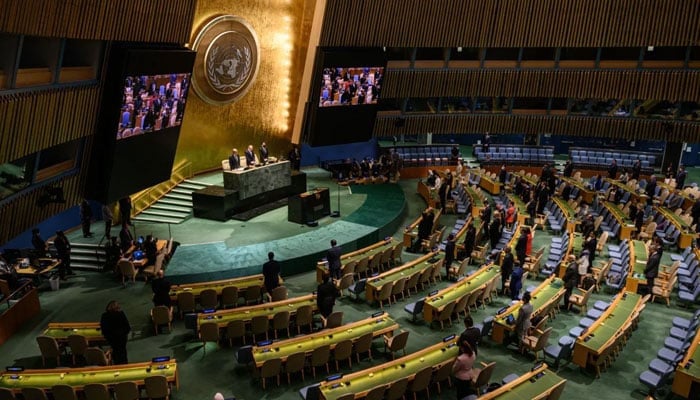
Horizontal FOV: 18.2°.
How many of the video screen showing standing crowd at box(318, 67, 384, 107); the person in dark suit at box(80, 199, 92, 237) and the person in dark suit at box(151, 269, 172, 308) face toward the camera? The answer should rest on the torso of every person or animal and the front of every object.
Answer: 1

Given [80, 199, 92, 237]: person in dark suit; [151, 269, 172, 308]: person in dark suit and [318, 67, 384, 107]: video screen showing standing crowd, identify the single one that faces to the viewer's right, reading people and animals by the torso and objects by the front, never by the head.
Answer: [80, 199, 92, 237]: person in dark suit

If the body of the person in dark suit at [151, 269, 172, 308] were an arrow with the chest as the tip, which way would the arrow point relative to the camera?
away from the camera

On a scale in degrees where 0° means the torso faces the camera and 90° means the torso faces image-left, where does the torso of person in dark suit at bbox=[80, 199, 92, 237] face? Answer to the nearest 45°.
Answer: approximately 270°

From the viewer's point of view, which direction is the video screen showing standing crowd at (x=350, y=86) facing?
toward the camera

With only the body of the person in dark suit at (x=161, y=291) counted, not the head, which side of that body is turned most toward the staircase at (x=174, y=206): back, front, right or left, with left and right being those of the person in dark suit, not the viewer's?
front

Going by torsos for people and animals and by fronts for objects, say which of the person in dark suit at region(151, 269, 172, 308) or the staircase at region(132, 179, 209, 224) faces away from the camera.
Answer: the person in dark suit

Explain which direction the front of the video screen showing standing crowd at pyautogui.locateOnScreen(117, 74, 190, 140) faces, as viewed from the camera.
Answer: facing the viewer and to the right of the viewer

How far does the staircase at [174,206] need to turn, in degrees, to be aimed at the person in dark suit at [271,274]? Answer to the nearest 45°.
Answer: approximately 45° to its left

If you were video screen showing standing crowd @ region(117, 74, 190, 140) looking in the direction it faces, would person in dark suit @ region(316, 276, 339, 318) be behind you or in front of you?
in front

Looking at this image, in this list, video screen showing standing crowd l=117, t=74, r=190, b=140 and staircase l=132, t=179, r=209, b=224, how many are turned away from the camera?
0
